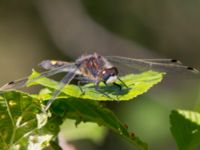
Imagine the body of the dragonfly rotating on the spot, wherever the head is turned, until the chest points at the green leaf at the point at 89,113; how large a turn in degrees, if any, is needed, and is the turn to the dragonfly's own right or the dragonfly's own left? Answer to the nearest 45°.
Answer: approximately 45° to the dragonfly's own right

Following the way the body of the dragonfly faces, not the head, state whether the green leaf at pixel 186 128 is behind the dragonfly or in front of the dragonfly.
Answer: in front

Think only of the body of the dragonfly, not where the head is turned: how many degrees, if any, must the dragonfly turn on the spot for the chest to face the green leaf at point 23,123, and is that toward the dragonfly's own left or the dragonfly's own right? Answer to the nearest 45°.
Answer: approximately 90° to the dragonfly's own right

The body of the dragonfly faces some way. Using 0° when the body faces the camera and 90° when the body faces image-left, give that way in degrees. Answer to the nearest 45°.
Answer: approximately 315°
